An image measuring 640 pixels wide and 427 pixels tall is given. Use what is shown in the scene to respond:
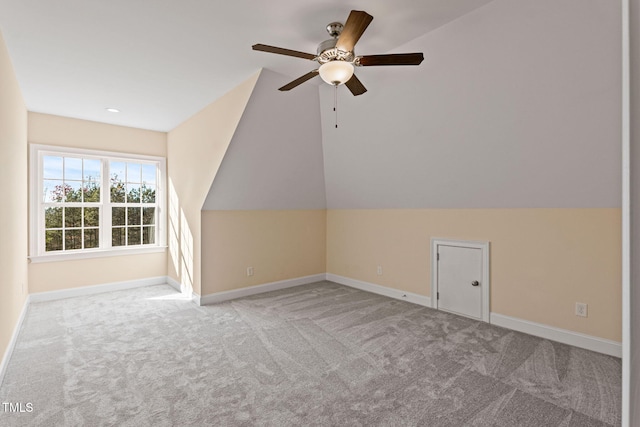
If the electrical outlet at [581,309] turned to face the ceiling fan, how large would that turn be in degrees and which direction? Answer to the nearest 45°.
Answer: approximately 45° to its right

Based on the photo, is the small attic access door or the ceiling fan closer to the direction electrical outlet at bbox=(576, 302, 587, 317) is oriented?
the ceiling fan

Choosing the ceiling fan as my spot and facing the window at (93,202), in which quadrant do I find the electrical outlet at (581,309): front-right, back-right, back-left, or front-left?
back-right

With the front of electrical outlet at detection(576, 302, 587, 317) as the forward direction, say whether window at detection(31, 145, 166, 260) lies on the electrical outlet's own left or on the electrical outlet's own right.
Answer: on the electrical outlet's own right

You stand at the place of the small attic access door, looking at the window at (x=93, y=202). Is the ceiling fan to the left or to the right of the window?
left

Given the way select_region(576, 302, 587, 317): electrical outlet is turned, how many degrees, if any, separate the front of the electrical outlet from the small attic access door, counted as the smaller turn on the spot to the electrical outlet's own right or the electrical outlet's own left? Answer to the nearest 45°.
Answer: approximately 90° to the electrical outlet's own right

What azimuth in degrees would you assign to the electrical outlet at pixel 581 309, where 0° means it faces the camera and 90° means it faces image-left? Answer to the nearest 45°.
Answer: approximately 0°
